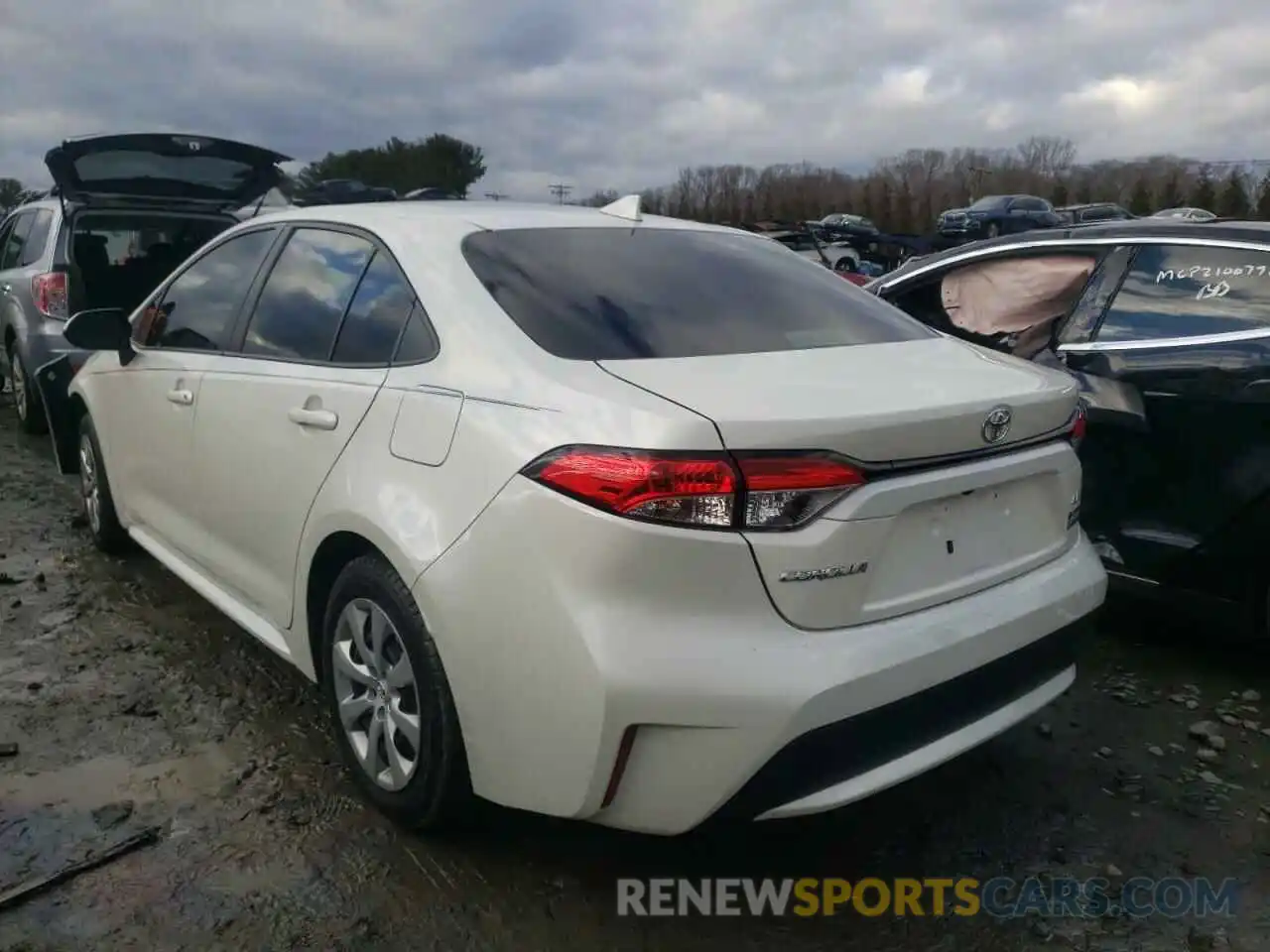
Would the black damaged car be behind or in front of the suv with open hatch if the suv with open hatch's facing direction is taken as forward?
behind

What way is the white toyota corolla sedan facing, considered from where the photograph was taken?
facing away from the viewer and to the left of the viewer

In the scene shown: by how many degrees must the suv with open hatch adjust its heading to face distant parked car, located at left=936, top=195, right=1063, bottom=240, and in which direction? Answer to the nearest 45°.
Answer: approximately 90° to its right

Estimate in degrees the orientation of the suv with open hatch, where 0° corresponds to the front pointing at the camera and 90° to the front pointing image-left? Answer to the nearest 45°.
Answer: approximately 135°

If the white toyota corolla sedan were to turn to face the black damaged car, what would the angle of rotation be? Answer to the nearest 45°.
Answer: approximately 90° to its right
